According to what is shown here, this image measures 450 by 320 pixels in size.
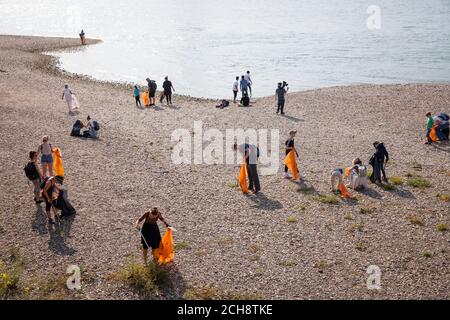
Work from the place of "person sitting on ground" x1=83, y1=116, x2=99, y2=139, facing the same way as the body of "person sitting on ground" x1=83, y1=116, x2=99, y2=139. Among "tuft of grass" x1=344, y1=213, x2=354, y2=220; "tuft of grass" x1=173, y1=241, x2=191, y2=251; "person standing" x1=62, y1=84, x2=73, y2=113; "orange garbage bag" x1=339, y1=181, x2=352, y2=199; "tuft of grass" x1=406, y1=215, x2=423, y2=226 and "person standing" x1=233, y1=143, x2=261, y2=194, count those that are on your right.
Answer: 1

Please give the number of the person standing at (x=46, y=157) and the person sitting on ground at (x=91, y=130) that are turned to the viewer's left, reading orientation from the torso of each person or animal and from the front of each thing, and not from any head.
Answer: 1

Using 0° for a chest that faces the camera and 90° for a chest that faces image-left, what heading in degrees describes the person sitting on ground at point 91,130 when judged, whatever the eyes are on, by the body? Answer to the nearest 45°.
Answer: approximately 90°

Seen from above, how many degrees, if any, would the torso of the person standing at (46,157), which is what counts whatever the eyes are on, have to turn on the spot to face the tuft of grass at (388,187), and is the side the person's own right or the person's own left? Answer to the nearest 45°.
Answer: approximately 90° to the person's own left

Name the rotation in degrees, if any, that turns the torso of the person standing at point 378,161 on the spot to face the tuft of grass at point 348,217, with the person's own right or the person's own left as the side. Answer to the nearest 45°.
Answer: approximately 45° to the person's own left

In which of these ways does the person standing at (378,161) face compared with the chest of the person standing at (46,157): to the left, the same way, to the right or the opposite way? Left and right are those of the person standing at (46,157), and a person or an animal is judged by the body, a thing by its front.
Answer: to the right

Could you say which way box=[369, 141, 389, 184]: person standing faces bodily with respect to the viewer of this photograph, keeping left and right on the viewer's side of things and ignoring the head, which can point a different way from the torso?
facing the viewer and to the left of the viewer

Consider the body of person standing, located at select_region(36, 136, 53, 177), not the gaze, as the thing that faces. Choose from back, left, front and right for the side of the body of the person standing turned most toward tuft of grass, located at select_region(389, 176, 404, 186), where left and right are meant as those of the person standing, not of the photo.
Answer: left

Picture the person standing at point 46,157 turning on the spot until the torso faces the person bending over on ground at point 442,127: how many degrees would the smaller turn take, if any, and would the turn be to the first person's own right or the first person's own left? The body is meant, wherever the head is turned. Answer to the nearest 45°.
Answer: approximately 90° to the first person's own left

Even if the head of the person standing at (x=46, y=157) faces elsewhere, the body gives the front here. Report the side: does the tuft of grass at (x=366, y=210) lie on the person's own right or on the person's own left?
on the person's own left

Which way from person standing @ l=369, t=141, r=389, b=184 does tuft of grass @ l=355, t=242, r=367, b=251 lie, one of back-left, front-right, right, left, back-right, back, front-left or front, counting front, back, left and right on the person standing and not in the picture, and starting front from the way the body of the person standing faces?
front-left

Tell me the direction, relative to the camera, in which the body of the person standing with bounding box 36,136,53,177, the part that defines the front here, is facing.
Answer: toward the camera

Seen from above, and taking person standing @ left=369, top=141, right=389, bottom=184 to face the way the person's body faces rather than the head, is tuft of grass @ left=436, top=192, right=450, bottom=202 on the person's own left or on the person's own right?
on the person's own left

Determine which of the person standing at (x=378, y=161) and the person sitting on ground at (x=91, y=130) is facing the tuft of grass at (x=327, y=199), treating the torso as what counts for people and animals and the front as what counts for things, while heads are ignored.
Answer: the person standing
